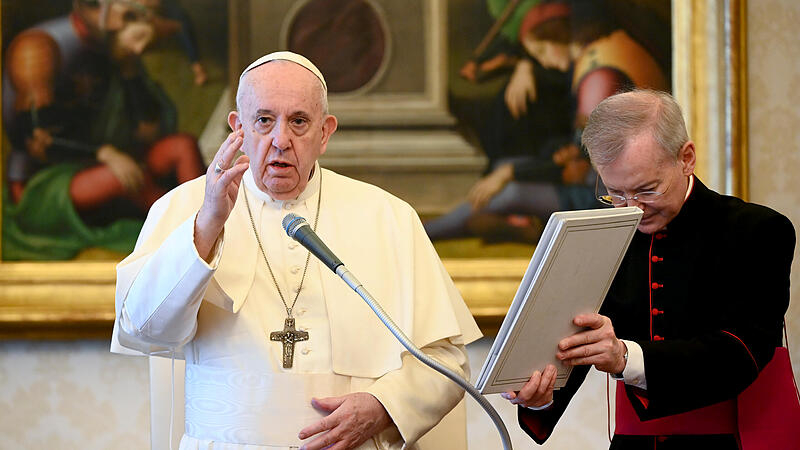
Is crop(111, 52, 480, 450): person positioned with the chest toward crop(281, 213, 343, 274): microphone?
yes

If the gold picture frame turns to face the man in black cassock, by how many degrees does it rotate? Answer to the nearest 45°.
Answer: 0° — it already faces them

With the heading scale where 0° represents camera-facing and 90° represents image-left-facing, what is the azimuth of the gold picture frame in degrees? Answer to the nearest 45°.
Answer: approximately 0°

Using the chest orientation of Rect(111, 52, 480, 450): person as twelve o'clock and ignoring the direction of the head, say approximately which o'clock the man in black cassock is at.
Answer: The man in black cassock is roughly at 10 o'clock from the person.

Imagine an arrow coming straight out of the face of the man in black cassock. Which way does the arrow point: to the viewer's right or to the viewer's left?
to the viewer's left

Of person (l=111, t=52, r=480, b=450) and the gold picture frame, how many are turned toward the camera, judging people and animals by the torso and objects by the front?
2

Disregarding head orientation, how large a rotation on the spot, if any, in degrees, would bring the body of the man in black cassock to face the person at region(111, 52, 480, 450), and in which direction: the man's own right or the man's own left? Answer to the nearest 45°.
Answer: approximately 45° to the man's own right

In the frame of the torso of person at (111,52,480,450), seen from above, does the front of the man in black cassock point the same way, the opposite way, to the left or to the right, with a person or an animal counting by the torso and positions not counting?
to the right

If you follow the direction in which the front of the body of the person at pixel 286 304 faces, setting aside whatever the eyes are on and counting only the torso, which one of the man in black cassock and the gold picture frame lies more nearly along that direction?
the man in black cassock
